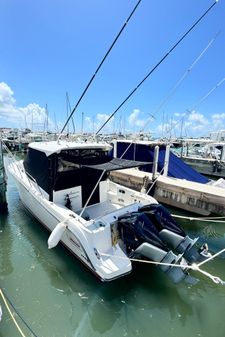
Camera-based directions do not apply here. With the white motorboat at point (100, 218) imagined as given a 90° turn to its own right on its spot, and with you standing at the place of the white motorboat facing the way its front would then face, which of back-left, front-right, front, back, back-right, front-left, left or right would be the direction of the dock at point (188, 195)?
front

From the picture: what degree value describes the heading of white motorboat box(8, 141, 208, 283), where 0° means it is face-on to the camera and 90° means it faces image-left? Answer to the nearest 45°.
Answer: approximately 135°
